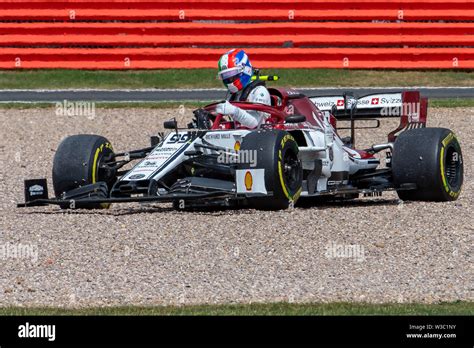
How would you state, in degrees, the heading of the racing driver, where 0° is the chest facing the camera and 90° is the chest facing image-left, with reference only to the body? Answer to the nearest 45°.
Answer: approximately 45°

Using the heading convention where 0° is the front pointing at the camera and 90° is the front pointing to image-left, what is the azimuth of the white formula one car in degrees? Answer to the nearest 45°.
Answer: approximately 45°
